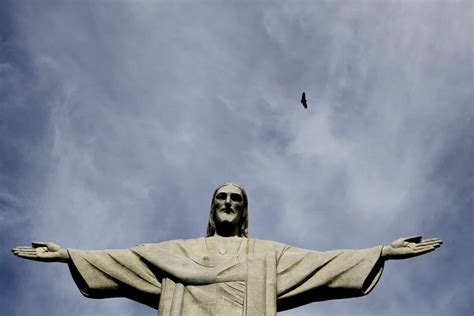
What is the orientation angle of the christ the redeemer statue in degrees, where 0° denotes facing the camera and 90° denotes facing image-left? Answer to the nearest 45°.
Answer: approximately 0°
